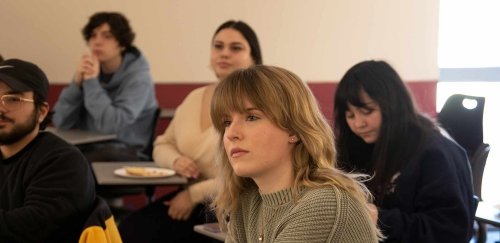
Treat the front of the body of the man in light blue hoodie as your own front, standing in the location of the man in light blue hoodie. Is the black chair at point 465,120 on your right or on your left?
on your left

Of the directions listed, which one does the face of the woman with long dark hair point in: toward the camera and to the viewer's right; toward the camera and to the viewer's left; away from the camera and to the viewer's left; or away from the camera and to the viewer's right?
toward the camera and to the viewer's left

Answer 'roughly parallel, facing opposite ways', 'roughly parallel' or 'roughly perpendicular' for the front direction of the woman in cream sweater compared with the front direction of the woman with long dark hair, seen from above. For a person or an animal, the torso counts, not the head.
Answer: roughly parallel

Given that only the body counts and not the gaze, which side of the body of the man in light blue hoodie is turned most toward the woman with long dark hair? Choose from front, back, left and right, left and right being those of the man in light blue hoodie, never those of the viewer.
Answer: left

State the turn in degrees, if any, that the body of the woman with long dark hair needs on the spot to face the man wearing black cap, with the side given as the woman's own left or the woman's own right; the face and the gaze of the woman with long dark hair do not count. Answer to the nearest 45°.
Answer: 0° — they already face them

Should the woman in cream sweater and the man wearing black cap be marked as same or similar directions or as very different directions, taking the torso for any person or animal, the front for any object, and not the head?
same or similar directions

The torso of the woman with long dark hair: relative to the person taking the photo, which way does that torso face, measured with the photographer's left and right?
facing the viewer and to the left of the viewer

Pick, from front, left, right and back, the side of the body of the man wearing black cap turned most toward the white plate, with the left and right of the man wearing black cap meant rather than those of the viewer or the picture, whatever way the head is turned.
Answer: back

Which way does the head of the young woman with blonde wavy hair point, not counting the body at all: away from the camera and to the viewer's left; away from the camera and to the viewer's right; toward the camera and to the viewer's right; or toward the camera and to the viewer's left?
toward the camera and to the viewer's left

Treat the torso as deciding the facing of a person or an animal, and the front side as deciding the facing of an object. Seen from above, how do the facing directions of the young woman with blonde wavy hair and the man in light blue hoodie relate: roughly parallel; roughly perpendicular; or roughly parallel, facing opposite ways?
roughly parallel
